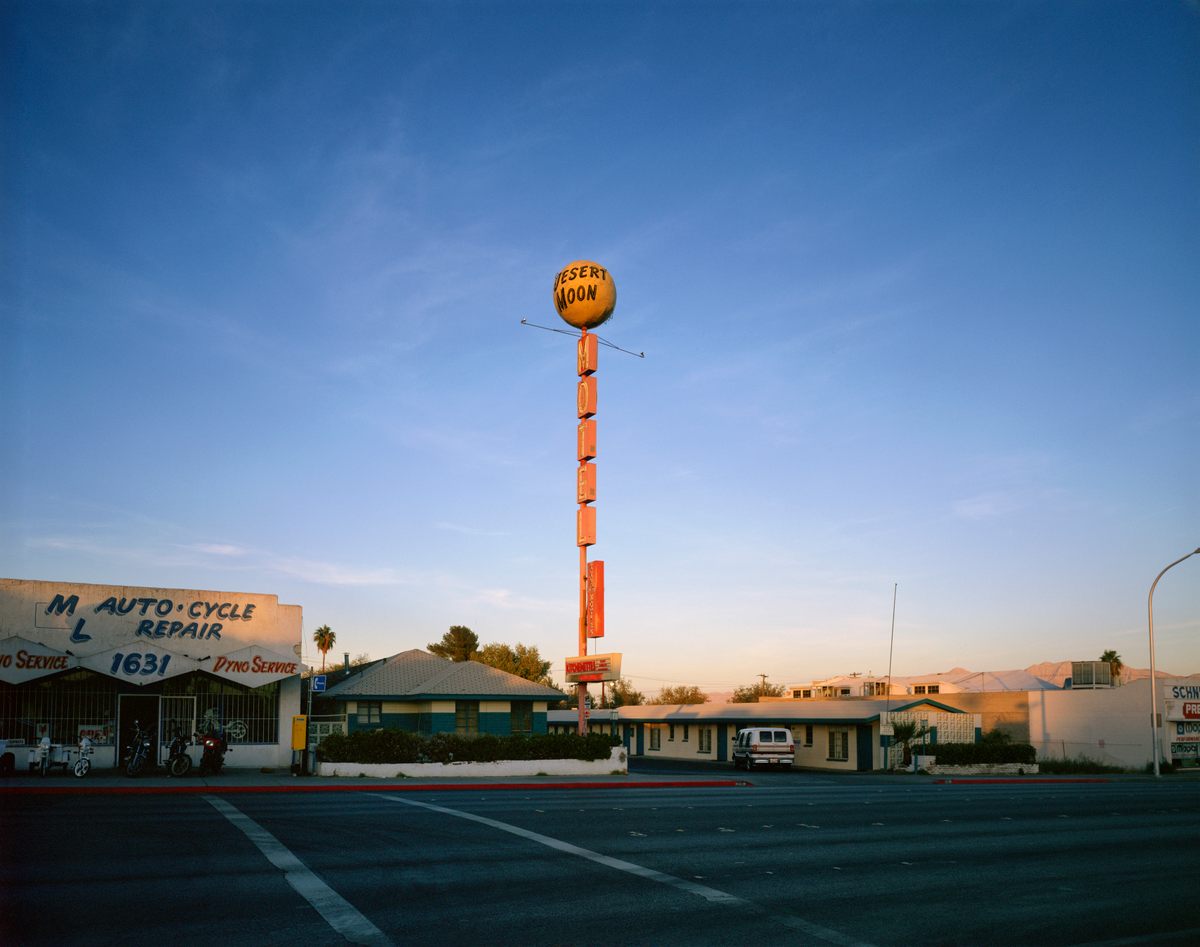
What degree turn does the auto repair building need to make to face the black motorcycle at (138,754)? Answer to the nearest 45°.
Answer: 0° — it already faces it

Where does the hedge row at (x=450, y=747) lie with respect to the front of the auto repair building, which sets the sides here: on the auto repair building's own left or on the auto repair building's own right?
on the auto repair building's own left

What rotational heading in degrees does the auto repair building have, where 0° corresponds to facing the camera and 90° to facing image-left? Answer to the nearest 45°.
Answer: approximately 0°
